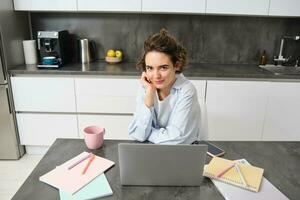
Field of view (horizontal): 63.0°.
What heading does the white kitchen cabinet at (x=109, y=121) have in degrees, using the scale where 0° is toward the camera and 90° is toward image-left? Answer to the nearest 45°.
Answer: approximately 0°

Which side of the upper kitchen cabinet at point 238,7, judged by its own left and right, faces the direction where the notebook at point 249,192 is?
front

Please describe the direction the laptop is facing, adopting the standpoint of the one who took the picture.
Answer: facing away from the viewer

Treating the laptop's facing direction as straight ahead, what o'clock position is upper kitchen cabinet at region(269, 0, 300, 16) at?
The upper kitchen cabinet is roughly at 1 o'clock from the laptop.

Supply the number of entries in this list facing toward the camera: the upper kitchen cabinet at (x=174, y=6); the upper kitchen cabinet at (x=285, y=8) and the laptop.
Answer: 2

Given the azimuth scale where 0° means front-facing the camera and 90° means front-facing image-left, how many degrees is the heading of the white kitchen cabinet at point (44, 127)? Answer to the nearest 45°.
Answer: approximately 0°

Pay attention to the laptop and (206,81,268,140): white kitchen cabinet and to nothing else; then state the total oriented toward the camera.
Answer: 1

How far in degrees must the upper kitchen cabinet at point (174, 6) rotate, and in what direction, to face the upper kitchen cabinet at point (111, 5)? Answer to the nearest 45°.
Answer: approximately 90° to its right

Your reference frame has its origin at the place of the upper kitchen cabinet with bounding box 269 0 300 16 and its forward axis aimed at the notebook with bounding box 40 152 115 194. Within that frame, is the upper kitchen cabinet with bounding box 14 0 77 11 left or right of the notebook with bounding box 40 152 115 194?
right

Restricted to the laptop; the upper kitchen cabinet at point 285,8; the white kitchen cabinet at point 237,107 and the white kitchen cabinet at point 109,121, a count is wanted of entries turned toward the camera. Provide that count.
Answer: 3
